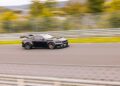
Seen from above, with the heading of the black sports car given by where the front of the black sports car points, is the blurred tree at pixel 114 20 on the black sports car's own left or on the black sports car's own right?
on the black sports car's own left

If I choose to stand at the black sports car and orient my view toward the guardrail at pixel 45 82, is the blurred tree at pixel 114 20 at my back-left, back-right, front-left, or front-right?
back-left

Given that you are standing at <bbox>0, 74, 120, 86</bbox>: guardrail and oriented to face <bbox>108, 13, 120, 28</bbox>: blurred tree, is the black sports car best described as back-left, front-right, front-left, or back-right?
front-left

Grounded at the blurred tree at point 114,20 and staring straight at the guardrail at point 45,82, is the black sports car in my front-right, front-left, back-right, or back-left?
front-right

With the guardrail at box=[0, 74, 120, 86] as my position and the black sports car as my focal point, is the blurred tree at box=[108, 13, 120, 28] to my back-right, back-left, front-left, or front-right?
front-right

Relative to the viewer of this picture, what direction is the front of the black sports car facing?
facing the viewer and to the right of the viewer

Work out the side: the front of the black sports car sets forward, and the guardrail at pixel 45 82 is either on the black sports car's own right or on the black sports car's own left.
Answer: on the black sports car's own right
